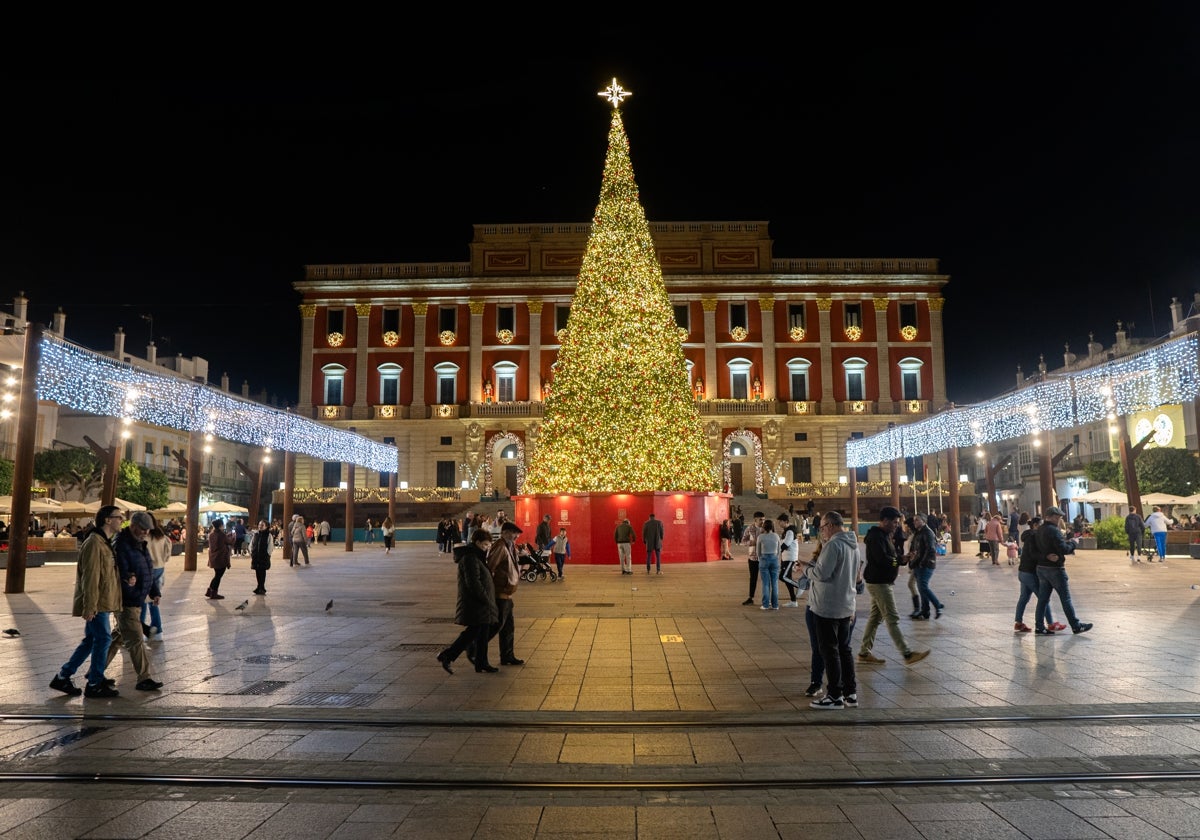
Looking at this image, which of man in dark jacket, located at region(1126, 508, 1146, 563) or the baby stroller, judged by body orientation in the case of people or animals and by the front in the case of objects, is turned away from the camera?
the man in dark jacket

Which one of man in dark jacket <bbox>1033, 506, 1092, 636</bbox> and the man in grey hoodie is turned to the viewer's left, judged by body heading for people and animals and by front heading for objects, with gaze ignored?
the man in grey hoodie

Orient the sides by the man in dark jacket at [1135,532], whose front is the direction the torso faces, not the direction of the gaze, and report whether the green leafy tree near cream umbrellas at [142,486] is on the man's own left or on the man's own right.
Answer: on the man's own left

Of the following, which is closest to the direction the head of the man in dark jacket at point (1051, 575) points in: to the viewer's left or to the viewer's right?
to the viewer's right

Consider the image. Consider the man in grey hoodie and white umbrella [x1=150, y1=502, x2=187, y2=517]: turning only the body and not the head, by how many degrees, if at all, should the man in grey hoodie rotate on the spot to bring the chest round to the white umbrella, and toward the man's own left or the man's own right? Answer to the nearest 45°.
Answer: approximately 45° to the man's own right

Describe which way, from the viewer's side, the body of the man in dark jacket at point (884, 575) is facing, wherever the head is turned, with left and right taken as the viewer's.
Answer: facing to the right of the viewer

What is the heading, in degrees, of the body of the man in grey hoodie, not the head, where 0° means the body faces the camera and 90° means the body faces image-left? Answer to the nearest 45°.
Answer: approximately 90°

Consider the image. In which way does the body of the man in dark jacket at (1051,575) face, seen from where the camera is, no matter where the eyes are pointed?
to the viewer's right

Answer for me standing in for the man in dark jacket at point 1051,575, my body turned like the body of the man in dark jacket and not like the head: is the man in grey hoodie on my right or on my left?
on my right
